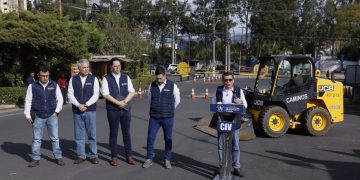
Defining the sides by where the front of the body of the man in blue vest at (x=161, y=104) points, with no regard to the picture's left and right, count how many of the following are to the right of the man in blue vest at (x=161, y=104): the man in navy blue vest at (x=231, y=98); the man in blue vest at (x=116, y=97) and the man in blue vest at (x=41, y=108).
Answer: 2

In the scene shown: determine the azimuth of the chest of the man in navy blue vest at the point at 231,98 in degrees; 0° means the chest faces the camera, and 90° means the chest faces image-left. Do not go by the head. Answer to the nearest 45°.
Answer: approximately 0°

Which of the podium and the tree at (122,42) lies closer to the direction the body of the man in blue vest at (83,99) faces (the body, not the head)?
the podium
